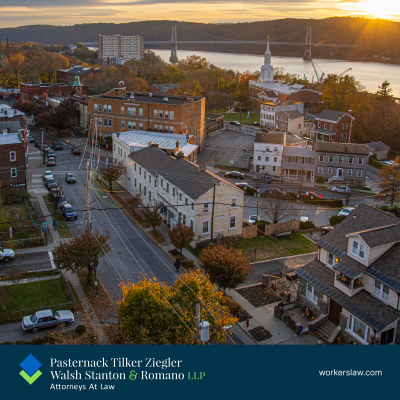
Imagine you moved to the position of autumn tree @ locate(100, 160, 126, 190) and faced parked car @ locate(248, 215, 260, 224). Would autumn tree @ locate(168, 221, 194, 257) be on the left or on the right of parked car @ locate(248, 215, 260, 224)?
right

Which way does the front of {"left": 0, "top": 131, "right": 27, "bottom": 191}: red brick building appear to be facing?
to the viewer's right

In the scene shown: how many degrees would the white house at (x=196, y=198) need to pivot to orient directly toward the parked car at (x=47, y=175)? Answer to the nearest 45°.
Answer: approximately 90° to its right

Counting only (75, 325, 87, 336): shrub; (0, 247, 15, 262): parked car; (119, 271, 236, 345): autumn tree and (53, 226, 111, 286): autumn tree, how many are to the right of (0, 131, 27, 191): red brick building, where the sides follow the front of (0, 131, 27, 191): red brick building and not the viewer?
4

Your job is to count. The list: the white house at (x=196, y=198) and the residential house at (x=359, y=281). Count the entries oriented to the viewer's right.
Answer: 0

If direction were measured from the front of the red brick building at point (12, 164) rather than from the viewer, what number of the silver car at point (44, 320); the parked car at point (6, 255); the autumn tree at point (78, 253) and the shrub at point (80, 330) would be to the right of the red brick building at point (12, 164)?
4

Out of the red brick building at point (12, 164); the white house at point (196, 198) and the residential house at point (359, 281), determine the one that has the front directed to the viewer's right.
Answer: the red brick building
